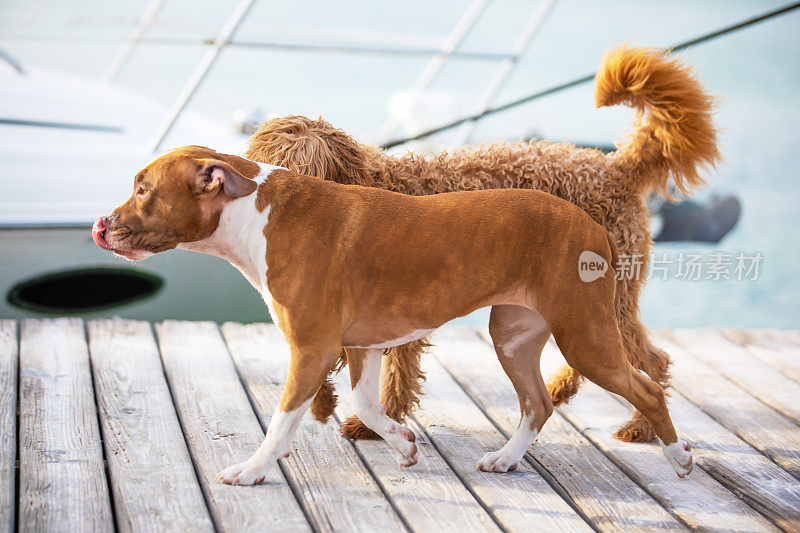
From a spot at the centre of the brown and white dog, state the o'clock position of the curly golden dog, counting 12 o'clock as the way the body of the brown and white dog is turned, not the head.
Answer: The curly golden dog is roughly at 4 o'clock from the brown and white dog.

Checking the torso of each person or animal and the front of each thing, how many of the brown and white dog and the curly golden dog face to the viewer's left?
2

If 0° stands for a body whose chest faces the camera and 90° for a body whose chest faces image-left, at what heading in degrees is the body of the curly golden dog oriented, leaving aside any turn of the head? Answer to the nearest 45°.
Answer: approximately 90°

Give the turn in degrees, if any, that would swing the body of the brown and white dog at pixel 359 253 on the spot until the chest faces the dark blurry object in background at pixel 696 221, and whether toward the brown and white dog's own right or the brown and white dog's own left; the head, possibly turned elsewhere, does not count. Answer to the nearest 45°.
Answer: approximately 90° to the brown and white dog's own right

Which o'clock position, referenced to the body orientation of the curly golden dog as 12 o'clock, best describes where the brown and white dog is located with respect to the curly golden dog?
The brown and white dog is roughly at 10 o'clock from the curly golden dog.

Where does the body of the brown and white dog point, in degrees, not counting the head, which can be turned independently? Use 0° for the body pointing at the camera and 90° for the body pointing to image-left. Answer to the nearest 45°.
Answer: approximately 90°

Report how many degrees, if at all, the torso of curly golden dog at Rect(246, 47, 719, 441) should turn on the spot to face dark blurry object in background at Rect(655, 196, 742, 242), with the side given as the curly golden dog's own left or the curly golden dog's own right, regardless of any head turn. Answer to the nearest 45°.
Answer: approximately 90° to the curly golden dog's own right
